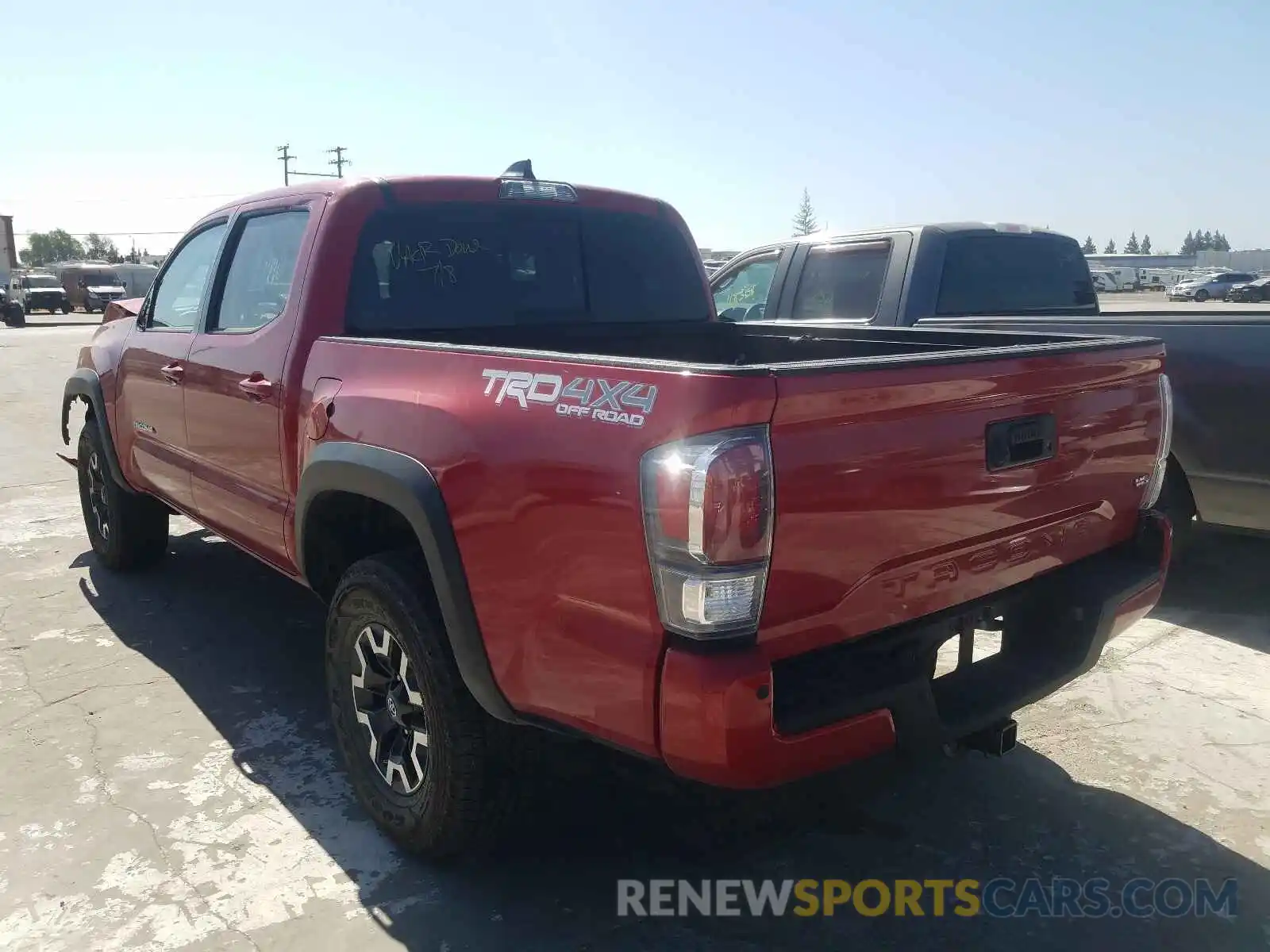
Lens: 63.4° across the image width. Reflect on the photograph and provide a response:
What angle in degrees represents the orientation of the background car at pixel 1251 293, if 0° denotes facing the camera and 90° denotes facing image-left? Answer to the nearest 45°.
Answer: approximately 45°

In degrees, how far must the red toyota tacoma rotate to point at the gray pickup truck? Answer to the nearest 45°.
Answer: approximately 90° to its right

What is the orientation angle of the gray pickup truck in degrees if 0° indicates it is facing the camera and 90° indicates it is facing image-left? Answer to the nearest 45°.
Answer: approximately 135°

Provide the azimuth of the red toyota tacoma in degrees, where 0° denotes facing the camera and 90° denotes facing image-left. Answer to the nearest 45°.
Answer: approximately 135°

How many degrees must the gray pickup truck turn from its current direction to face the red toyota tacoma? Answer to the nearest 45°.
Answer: approximately 135° to its left

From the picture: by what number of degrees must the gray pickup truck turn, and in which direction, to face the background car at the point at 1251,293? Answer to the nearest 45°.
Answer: approximately 45° to its right
